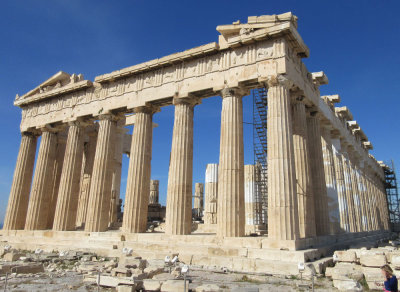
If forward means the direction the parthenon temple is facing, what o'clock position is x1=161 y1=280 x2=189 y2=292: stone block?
The stone block is roughly at 11 o'clock from the parthenon temple.

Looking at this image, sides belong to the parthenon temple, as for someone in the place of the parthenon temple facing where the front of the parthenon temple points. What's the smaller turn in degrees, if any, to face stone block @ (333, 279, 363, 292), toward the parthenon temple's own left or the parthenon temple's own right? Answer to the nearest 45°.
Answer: approximately 45° to the parthenon temple's own left

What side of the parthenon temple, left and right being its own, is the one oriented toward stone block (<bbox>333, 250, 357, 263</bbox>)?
left

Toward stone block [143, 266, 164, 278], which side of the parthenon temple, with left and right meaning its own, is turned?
front

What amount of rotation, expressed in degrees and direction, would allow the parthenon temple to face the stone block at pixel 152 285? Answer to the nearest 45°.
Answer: approximately 45° to its left

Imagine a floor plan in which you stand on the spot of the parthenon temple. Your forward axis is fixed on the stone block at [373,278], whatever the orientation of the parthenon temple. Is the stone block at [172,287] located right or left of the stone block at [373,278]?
right

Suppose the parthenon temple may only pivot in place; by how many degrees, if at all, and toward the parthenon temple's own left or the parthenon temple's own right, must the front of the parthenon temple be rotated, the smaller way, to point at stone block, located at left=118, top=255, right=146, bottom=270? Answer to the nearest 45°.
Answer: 0° — it already faces it

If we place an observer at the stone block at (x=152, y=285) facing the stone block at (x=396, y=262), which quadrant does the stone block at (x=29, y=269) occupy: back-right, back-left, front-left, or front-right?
back-left

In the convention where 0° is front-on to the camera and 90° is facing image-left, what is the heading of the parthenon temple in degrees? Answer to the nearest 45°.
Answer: approximately 45°
